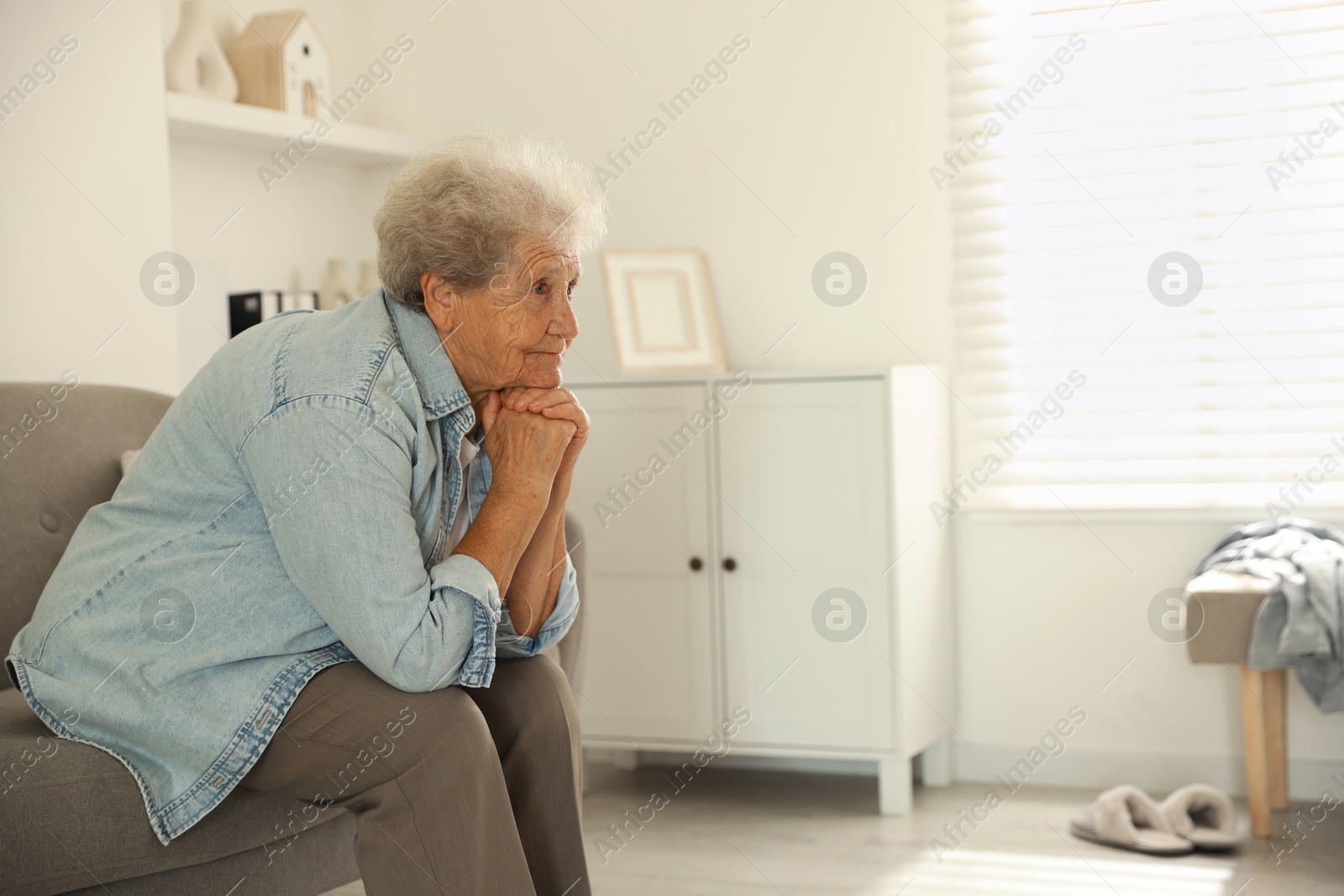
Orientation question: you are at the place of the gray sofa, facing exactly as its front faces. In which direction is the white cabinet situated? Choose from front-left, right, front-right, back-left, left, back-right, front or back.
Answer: left

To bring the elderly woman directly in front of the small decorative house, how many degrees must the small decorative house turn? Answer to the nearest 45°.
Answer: approximately 45° to its right

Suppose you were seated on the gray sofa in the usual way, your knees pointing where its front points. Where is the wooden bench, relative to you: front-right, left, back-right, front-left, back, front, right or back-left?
front-left

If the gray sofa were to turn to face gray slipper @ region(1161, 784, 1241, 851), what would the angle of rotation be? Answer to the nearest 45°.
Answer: approximately 45° to its left

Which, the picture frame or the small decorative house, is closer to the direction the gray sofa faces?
the picture frame

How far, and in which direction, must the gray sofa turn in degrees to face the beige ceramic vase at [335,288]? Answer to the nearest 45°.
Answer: approximately 135° to its left

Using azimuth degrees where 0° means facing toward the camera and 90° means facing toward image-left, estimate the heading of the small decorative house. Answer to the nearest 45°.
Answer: approximately 315°

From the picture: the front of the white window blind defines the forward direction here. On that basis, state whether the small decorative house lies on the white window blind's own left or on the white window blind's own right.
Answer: on the white window blind's own right

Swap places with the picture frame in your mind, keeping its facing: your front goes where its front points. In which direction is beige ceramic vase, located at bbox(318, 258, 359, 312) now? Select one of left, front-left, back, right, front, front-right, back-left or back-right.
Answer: right

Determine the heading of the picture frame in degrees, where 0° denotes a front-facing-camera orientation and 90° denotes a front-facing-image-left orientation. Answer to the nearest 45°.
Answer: approximately 0°

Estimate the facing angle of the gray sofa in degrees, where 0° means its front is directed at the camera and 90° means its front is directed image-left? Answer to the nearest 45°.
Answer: approximately 315°

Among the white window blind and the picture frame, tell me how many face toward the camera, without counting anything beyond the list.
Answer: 2

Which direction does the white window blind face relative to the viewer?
toward the camera

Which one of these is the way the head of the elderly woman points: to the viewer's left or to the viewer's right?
to the viewer's right
